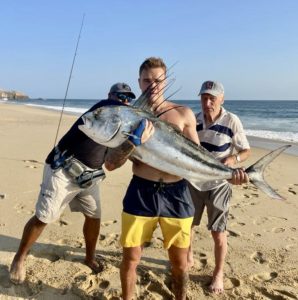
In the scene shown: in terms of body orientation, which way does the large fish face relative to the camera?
to the viewer's left

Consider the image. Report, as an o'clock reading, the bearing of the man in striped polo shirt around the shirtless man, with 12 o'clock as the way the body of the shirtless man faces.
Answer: The man in striped polo shirt is roughly at 7 o'clock from the shirtless man.
